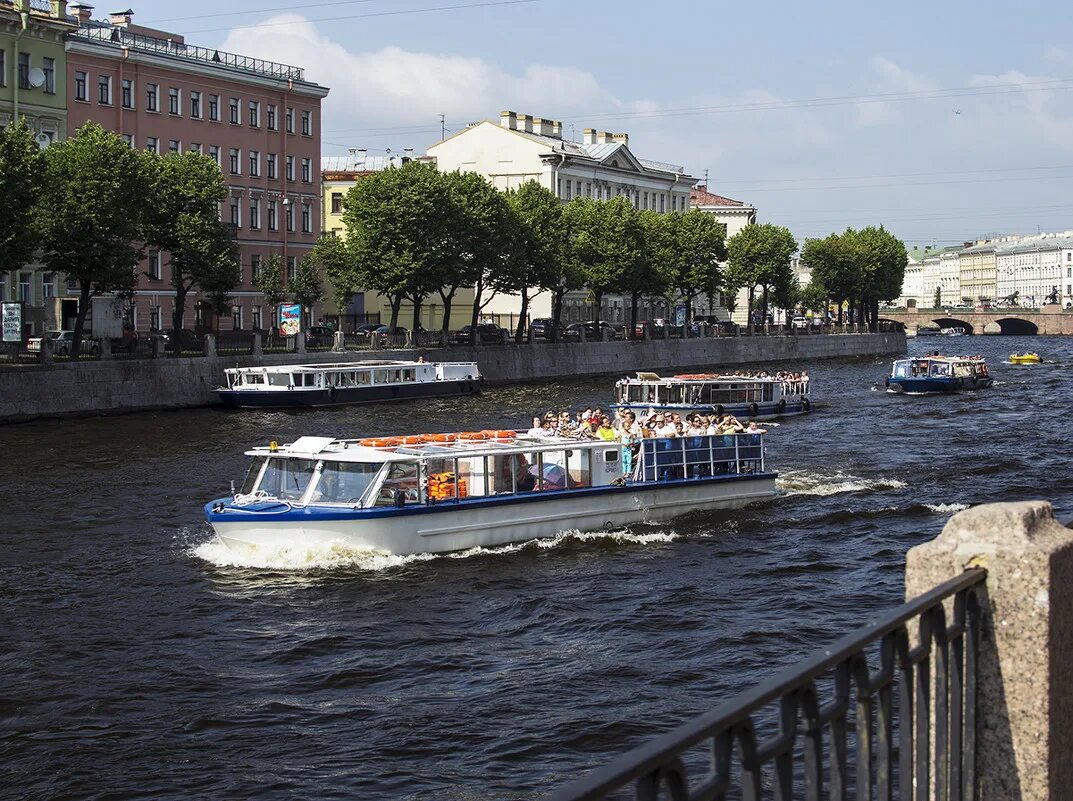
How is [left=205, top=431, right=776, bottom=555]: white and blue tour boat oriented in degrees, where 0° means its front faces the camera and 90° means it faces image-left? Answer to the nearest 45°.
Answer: approximately 45°

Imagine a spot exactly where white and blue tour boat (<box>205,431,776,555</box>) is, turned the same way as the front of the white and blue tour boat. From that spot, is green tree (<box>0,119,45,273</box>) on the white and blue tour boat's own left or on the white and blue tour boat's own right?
on the white and blue tour boat's own right

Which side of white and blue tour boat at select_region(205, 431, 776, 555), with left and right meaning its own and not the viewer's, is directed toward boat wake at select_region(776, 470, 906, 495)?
back

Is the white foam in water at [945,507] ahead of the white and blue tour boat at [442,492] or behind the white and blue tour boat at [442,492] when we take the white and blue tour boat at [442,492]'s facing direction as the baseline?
behind

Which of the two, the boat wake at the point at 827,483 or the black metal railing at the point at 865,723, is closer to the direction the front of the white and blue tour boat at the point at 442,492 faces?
the black metal railing

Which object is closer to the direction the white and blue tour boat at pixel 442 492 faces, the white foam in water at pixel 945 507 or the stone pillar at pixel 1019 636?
the stone pillar

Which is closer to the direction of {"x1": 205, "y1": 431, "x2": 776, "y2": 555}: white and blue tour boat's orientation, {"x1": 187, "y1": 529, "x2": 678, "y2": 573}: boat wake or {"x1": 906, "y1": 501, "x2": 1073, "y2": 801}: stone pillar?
the boat wake

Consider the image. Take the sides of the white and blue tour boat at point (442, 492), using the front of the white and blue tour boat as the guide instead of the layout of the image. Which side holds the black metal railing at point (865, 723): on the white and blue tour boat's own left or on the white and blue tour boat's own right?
on the white and blue tour boat's own left
